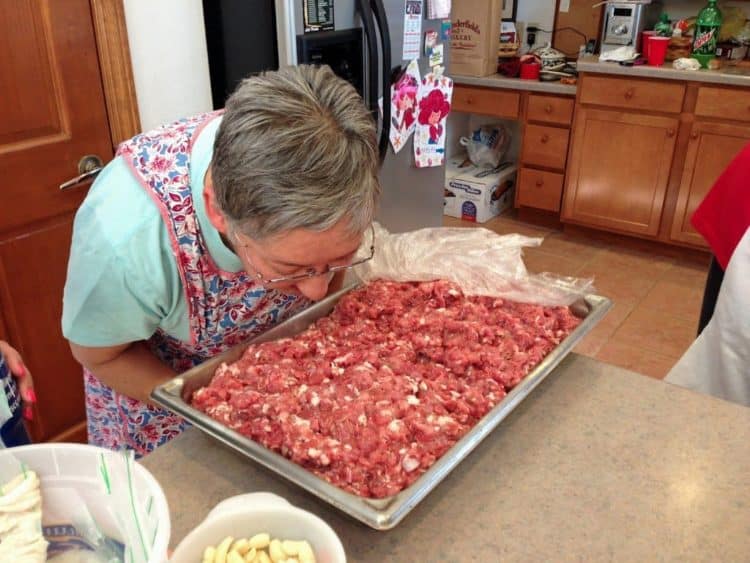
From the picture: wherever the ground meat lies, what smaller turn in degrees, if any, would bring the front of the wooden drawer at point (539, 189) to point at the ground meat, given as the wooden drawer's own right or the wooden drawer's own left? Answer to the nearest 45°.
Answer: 0° — it already faces it

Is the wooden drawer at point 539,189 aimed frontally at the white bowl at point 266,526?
yes

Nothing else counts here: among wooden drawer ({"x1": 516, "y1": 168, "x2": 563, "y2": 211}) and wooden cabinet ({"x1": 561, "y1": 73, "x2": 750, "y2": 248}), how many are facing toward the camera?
2

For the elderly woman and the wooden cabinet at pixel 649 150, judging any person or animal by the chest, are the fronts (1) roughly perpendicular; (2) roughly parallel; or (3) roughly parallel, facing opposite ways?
roughly perpendicular

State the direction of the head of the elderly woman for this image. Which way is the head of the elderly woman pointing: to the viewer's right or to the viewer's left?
to the viewer's right

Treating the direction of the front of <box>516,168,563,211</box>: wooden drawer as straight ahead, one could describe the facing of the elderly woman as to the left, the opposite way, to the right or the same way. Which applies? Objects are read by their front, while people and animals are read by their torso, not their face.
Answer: to the left
